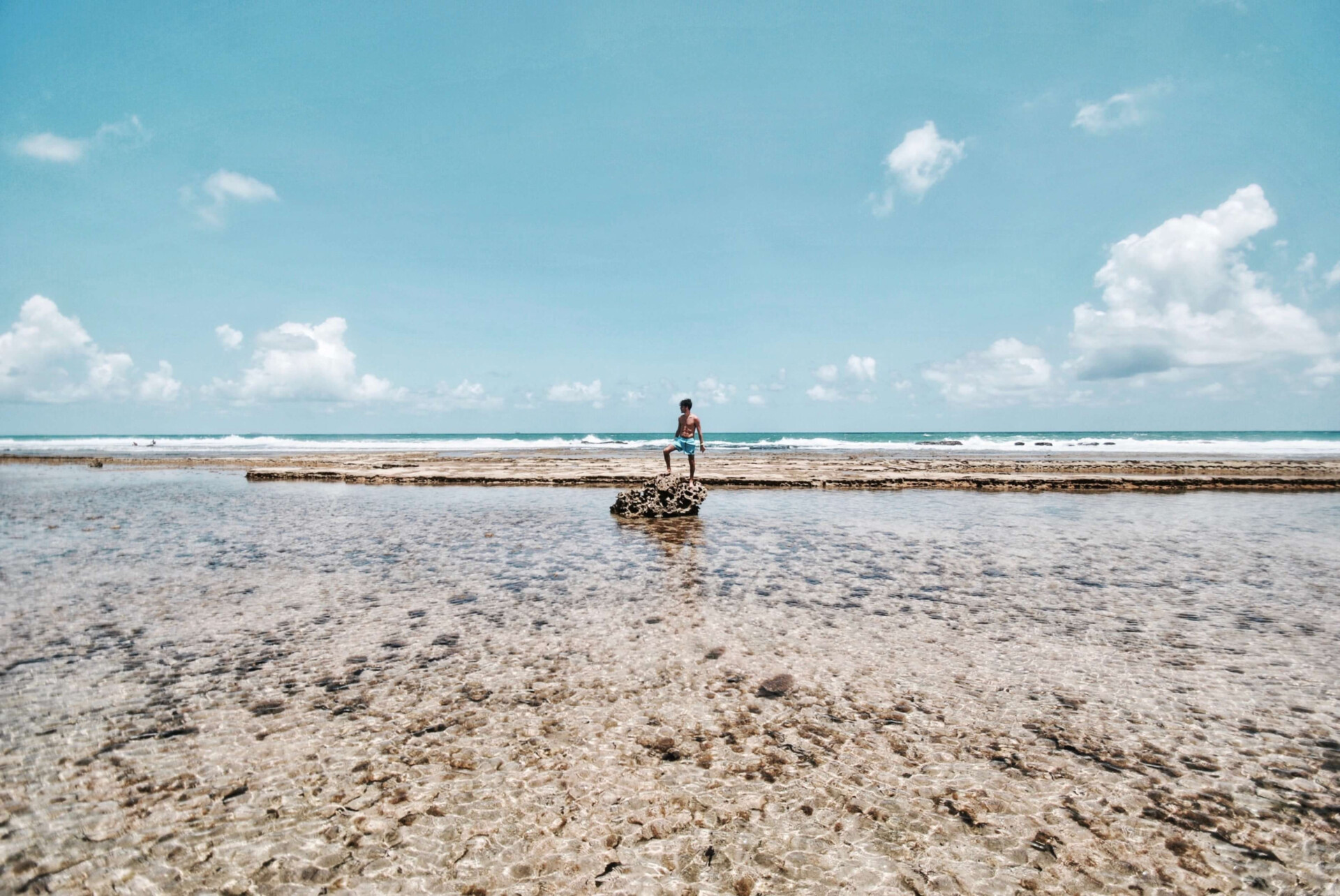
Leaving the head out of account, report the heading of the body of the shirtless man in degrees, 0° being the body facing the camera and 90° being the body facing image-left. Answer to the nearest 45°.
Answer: approximately 45°
